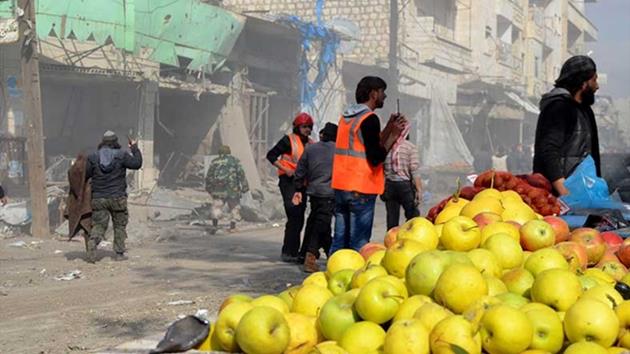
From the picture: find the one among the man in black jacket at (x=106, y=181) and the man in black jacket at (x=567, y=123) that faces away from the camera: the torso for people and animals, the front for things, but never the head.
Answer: the man in black jacket at (x=106, y=181)

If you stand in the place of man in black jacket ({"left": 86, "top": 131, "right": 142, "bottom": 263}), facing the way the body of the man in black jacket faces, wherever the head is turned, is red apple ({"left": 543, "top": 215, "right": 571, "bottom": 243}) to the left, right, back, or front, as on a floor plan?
back

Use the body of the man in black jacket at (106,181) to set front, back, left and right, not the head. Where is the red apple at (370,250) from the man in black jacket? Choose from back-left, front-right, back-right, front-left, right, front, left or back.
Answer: back

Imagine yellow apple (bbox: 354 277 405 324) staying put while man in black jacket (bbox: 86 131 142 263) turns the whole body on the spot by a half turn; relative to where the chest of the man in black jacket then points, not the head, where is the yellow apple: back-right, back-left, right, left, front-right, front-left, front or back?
front

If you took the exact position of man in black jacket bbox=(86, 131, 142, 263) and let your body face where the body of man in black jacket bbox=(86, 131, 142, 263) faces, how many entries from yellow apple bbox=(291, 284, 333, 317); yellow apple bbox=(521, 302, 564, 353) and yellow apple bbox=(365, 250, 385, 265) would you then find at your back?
3

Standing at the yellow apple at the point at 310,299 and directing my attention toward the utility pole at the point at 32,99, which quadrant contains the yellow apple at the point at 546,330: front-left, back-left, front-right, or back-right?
back-right

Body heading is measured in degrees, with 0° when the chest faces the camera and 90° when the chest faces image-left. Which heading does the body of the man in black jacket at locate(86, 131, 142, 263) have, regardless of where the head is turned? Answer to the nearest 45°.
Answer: approximately 180°

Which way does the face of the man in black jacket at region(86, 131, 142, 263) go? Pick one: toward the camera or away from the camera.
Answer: away from the camera

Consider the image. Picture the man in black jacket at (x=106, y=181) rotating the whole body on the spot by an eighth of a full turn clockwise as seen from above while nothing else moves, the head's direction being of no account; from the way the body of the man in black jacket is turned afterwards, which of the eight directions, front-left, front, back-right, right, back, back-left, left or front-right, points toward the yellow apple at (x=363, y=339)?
back-right
